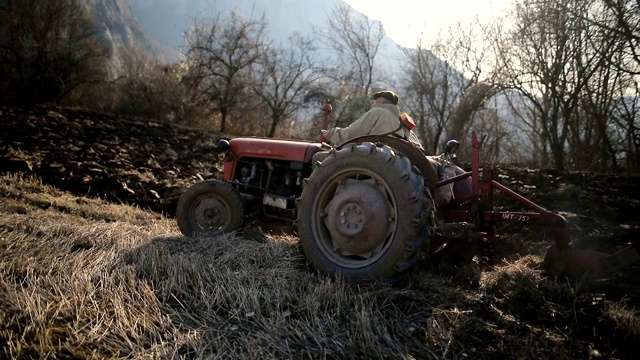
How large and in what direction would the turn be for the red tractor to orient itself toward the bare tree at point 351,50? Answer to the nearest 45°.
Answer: approximately 45° to its right

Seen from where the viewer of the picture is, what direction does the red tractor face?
facing away from the viewer and to the left of the viewer

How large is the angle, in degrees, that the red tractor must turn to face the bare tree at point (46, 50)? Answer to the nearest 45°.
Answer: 0° — it already faces it

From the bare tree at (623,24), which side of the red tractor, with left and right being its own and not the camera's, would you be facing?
right
